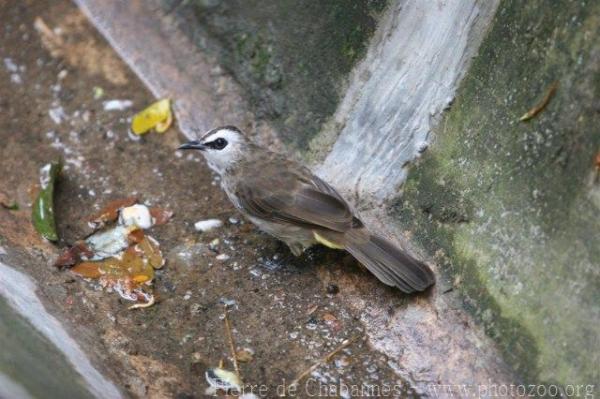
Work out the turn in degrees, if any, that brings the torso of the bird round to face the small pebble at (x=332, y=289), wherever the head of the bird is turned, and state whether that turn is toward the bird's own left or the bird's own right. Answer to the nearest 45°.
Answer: approximately 135° to the bird's own left

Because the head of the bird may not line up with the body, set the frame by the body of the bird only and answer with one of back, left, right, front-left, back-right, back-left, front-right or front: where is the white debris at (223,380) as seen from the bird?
left

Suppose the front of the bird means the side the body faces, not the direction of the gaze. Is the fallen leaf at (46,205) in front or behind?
in front

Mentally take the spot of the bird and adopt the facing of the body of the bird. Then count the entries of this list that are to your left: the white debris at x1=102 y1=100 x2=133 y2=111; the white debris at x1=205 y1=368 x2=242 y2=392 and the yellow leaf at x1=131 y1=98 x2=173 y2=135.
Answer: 1

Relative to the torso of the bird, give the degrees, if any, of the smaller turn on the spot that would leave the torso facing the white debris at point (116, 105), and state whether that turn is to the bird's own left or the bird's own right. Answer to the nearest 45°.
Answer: approximately 45° to the bird's own right

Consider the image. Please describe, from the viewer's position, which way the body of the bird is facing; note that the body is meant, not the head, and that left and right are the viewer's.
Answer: facing to the left of the viewer

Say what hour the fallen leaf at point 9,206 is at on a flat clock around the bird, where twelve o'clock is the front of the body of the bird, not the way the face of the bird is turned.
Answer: The fallen leaf is roughly at 12 o'clock from the bird.

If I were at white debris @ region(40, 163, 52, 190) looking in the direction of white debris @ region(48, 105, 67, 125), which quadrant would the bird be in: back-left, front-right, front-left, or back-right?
back-right

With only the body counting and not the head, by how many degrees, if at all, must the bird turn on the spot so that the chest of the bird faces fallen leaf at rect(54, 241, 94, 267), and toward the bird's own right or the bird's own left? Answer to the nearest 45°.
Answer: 0° — it already faces it

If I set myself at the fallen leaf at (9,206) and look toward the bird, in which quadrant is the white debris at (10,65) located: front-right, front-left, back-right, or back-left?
back-left

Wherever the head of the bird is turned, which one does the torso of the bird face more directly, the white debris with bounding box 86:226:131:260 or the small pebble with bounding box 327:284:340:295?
the white debris

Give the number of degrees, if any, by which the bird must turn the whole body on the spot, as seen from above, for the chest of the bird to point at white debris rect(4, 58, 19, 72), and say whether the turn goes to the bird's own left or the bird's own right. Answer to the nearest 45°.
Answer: approximately 45° to the bird's own right

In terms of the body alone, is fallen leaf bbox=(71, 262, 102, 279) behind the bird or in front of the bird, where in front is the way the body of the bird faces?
in front

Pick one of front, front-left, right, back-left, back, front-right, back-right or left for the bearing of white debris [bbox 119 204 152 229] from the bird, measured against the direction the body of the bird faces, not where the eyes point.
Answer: front

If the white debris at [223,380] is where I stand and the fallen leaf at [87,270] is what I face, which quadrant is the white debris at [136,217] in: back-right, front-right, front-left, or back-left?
front-right
